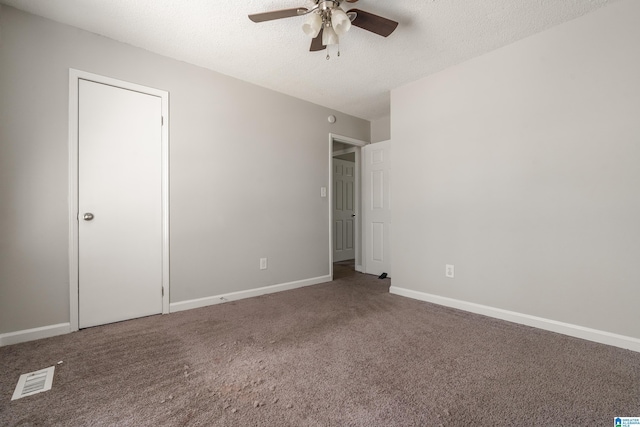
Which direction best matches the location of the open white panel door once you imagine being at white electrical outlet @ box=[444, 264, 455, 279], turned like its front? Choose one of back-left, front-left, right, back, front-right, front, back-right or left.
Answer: right

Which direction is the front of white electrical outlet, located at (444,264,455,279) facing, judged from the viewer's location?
facing the viewer and to the left of the viewer

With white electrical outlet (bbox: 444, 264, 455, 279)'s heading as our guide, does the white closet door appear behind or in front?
in front

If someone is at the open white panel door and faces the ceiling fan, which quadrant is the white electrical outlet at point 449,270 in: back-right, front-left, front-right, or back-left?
front-left

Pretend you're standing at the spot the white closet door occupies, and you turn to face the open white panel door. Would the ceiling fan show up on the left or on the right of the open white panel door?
right

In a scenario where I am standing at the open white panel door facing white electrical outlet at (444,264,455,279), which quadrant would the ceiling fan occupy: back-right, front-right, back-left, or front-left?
front-right
